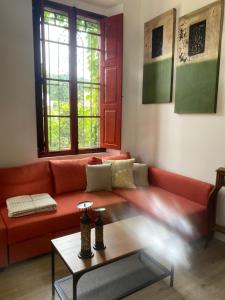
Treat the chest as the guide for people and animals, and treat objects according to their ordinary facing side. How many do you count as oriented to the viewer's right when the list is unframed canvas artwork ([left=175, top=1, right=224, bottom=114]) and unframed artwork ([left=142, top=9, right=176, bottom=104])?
0

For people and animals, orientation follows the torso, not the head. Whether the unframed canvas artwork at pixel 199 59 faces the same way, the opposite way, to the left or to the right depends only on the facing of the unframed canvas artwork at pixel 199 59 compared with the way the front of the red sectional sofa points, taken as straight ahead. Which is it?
to the right

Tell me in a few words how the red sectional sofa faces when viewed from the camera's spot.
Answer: facing the viewer and to the right of the viewer

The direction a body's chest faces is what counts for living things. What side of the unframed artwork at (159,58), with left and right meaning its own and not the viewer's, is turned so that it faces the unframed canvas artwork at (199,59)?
left

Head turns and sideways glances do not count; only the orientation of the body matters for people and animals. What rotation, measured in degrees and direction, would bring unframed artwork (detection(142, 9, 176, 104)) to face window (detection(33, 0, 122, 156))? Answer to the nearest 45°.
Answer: approximately 45° to its right

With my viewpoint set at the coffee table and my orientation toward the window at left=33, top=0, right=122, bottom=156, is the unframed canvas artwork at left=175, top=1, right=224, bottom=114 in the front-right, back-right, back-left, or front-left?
front-right

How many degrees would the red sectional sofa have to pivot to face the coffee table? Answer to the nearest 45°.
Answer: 0° — it already faces it

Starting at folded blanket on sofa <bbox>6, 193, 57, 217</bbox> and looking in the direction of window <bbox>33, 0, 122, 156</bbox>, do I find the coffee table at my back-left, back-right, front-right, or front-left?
back-right

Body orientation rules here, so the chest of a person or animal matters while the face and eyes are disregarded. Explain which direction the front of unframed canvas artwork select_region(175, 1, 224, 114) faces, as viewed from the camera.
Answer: facing the viewer and to the left of the viewer

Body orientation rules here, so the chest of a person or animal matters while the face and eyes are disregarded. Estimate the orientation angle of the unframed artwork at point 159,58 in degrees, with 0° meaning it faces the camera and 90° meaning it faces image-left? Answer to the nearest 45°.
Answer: approximately 45°

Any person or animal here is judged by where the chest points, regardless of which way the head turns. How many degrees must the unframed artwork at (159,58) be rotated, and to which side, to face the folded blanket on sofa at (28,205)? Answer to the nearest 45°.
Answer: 0° — it already faces it
